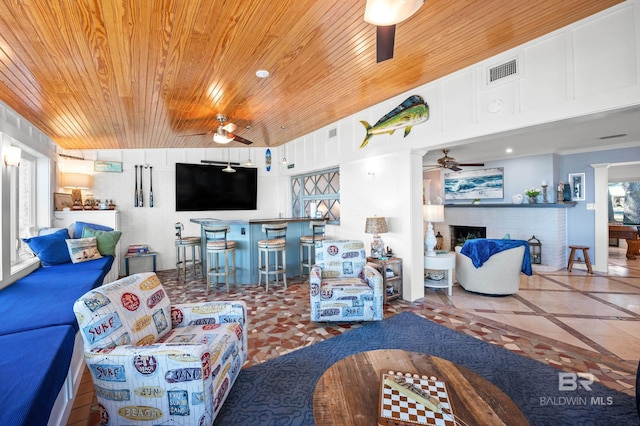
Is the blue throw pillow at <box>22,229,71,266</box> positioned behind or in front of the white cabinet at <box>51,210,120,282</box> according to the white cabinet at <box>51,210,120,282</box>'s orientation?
in front

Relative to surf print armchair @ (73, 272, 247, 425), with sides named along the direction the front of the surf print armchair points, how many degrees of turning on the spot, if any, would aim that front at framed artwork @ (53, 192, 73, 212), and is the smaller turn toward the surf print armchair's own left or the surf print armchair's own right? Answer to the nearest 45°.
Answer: approximately 135° to the surf print armchair's own left

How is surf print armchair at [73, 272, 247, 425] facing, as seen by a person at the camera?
facing the viewer and to the right of the viewer

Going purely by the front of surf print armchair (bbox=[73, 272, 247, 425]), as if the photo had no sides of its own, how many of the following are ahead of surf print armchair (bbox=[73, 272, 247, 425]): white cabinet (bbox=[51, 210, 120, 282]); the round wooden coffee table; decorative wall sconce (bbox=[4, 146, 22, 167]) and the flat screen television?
1

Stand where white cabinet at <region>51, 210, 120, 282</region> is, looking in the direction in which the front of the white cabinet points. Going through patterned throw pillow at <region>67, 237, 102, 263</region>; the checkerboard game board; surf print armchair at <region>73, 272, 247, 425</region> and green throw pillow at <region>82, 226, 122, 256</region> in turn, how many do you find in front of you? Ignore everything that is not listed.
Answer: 4

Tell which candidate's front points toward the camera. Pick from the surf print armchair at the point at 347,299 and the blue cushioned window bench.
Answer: the surf print armchair

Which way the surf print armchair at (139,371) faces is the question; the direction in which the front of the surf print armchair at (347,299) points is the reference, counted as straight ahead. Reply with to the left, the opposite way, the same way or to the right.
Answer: to the left

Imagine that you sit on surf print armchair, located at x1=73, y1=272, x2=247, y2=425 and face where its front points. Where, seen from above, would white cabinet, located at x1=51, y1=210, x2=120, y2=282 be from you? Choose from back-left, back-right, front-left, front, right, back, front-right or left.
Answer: back-left

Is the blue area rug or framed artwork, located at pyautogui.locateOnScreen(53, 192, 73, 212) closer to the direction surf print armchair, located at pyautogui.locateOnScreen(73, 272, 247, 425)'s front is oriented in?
the blue area rug

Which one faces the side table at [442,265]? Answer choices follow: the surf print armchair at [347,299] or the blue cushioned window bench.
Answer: the blue cushioned window bench

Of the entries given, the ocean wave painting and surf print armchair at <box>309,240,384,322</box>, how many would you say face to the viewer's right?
0

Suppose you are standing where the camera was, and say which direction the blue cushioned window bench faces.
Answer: facing to the right of the viewer

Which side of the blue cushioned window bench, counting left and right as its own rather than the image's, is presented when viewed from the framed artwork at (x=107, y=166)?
left

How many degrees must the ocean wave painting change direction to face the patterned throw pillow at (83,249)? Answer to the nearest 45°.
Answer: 0° — it already faces it

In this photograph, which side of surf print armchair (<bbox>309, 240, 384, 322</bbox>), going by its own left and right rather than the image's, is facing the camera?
front
